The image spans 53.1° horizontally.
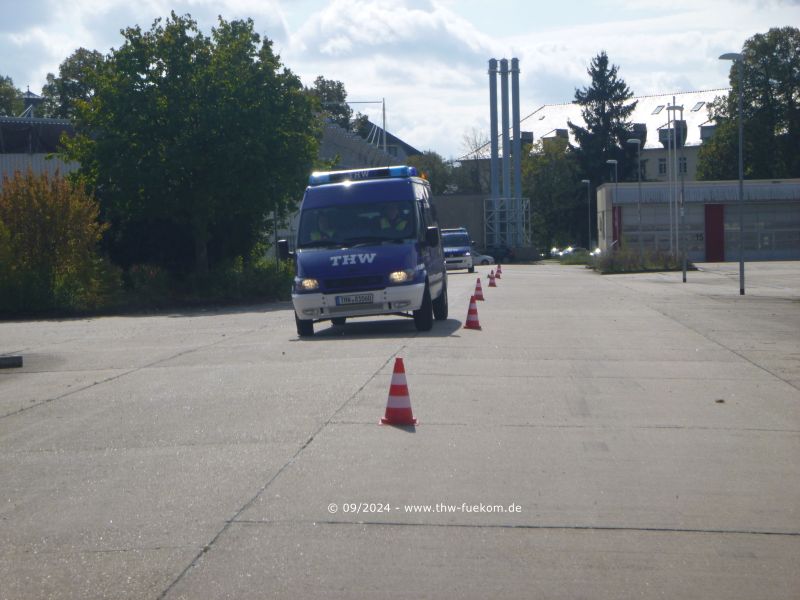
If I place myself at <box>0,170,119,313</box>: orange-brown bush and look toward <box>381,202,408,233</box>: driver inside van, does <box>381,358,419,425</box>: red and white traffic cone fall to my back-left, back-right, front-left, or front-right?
front-right

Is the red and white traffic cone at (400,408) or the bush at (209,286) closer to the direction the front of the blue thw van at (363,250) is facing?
the red and white traffic cone

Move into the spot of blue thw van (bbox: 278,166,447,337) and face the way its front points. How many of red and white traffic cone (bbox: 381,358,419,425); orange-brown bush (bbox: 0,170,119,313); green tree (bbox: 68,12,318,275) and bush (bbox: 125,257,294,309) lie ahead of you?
1

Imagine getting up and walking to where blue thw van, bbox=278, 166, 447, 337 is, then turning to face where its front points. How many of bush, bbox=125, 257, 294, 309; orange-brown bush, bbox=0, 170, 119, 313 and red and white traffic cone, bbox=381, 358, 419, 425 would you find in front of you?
1

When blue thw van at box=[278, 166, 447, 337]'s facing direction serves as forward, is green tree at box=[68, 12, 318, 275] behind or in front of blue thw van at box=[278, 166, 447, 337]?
behind

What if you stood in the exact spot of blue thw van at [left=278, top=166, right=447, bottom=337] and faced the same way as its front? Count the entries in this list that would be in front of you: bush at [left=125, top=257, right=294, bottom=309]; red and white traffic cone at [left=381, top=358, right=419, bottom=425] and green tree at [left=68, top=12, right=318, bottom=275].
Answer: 1

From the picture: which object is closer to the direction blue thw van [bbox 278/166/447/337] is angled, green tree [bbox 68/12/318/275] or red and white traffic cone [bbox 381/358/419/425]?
the red and white traffic cone

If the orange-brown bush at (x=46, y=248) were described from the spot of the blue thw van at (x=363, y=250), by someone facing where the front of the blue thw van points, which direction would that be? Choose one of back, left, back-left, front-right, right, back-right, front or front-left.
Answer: back-right

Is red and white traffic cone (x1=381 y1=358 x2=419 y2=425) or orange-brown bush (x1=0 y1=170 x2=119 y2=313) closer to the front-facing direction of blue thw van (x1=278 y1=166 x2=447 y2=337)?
the red and white traffic cone

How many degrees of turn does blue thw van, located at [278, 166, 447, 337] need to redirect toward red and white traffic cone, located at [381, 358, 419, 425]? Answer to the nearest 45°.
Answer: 0° — it already faces it

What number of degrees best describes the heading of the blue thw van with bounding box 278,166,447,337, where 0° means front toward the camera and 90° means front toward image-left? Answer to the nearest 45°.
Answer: approximately 0°
